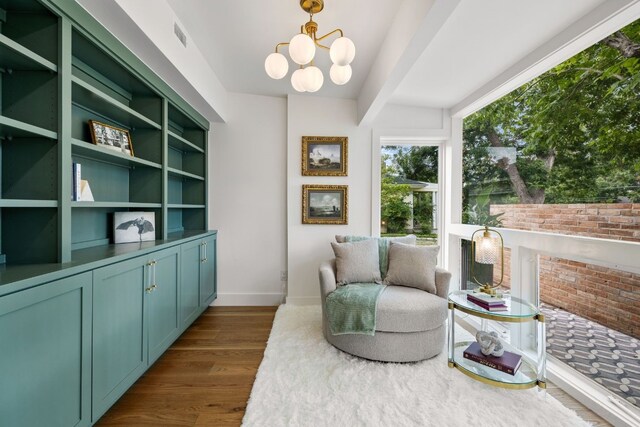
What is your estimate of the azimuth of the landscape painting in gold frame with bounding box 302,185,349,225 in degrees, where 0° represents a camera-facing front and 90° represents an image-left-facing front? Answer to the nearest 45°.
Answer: approximately 0°

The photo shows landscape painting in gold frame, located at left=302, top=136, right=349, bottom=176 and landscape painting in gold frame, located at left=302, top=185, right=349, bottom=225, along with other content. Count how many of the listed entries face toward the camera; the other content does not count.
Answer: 2

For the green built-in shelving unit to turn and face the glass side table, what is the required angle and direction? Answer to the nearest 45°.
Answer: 0° — it already faces it

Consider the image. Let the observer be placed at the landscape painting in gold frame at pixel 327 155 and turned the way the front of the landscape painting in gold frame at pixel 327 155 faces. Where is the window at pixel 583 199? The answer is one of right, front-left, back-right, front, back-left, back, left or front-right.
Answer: front-left

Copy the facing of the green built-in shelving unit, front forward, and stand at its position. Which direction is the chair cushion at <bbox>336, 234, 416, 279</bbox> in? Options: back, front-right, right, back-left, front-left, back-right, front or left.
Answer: front-left

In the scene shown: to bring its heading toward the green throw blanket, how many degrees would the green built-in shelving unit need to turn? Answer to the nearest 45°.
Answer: approximately 45° to its left

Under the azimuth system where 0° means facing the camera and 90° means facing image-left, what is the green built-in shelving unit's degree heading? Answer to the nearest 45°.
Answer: approximately 315°

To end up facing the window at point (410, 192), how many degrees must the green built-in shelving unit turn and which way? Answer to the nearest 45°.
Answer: approximately 45° to its left
